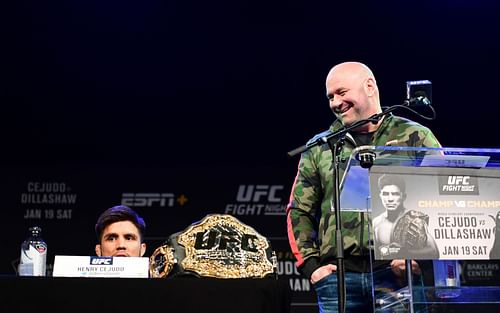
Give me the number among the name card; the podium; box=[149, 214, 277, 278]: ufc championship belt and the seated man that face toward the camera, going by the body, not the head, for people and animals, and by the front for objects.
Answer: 4

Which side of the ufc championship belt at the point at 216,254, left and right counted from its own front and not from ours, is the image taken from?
front

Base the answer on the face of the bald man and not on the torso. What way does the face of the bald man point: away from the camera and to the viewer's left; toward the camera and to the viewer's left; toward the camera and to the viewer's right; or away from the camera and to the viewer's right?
toward the camera and to the viewer's left

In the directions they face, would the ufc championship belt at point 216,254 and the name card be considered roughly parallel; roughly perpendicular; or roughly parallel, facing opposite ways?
roughly parallel

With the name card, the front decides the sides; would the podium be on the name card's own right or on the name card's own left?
on the name card's own left

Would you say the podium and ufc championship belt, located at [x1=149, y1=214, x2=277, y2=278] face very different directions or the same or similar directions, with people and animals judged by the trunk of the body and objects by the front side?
same or similar directions

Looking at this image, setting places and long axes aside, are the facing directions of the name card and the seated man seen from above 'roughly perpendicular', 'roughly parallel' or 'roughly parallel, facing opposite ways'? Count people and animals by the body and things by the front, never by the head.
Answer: roughly parallel

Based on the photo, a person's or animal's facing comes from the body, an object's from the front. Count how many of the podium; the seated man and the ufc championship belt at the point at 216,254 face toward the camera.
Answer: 3

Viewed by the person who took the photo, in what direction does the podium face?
facing the viewer

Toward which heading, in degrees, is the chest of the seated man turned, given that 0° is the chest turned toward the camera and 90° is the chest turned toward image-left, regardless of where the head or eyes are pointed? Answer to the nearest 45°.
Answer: approximately 0°

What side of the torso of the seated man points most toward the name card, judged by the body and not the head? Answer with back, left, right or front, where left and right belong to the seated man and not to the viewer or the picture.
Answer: front

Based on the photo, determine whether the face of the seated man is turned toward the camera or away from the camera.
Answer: toward the camera

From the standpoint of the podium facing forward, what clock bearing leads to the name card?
The name card is roughly at 3 o'clock from the podium.

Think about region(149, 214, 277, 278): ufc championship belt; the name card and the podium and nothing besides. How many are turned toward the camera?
3

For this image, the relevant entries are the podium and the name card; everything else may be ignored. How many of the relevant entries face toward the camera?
2

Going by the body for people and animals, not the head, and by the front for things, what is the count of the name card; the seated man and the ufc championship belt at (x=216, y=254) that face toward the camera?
3
